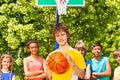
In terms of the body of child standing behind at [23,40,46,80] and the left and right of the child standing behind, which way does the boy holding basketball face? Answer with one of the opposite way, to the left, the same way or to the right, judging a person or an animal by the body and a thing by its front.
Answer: the same way

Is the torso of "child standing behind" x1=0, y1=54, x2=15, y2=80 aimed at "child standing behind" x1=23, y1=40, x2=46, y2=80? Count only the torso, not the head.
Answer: no

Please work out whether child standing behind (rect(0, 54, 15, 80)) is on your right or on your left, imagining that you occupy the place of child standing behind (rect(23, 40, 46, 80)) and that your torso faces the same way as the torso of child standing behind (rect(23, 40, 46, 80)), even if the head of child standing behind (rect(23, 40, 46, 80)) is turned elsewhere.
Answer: on your right

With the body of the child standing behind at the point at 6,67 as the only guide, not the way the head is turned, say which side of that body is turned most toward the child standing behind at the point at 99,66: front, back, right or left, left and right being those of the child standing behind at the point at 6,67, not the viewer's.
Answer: left

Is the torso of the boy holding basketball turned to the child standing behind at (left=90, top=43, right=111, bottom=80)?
no

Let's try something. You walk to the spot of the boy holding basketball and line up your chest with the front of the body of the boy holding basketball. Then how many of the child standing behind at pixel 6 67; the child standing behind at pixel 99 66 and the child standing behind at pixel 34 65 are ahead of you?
0

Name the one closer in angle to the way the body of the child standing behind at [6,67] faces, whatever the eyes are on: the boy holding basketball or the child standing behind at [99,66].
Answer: the boy holding basketball

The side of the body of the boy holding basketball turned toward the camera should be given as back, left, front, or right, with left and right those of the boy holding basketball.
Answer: front

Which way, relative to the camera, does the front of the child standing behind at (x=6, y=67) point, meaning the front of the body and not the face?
toward the camera

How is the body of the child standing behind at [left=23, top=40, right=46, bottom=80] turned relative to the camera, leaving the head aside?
toward the camera

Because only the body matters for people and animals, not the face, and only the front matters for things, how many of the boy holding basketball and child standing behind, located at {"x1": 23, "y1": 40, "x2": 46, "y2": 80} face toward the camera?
2

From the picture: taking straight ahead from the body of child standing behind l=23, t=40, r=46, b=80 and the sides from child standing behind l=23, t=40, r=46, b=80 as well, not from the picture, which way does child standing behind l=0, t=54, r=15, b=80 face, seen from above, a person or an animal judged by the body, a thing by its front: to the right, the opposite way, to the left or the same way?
the same way
